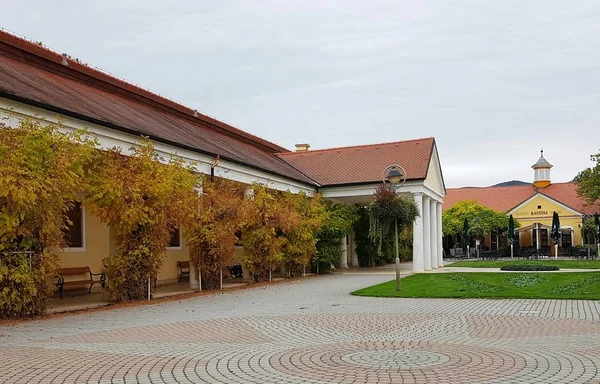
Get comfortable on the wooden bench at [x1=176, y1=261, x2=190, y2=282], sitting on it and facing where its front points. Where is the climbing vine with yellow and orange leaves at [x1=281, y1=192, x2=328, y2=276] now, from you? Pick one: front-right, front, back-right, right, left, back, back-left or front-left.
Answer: front-left

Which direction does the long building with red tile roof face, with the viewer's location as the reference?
facing the viewer and to the right of the viewer

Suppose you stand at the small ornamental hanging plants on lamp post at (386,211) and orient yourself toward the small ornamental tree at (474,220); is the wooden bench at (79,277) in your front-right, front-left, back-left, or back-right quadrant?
back-left

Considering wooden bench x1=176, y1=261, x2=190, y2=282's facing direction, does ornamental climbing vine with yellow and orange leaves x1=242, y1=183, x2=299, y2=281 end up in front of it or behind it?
in front

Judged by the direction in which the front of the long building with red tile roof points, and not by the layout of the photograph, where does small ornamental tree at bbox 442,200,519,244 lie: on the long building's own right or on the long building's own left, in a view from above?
on the long building's own left

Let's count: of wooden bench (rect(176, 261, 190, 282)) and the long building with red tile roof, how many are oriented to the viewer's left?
0
